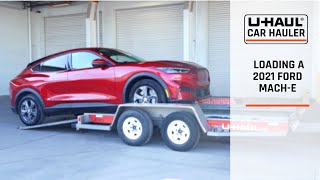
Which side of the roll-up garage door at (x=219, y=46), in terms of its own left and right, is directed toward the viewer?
front

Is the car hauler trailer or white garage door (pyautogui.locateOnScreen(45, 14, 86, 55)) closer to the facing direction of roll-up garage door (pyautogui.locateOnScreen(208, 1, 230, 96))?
the car hauler trailer

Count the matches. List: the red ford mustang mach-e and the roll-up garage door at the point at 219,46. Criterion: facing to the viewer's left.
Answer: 0

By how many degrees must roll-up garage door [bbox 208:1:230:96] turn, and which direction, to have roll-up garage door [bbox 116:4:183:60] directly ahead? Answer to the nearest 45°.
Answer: approximately 90° to its right

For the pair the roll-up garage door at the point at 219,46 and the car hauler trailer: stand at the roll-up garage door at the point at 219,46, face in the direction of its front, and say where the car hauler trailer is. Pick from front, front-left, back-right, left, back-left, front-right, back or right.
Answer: front

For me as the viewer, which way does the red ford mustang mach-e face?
facing the viewer and to the right of the viewer

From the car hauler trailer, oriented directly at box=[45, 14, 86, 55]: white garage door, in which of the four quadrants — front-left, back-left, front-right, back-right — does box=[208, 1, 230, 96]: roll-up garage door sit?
front-right

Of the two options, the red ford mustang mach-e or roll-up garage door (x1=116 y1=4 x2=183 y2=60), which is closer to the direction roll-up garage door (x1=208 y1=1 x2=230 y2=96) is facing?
the red ford mustang mach-e

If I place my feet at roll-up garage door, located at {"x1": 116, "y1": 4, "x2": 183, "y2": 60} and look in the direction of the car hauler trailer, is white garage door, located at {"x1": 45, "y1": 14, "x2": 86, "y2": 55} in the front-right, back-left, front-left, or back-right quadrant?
back-right

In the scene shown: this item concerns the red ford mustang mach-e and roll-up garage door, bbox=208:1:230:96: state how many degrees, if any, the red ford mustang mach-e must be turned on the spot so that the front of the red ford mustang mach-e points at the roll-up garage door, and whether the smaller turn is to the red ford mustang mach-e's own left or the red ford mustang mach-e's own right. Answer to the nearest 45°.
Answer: approximately 90° to the red ford mustang mach-e's own left

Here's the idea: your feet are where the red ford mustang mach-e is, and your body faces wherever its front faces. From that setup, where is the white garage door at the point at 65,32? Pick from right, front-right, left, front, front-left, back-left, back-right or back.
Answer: back-left
